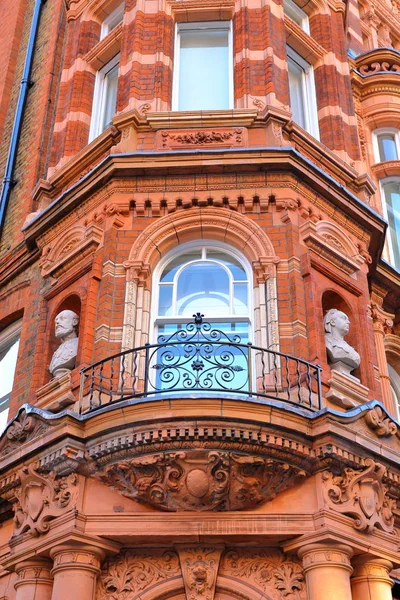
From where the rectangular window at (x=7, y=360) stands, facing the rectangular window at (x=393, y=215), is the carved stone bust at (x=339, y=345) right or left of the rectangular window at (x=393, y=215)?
right

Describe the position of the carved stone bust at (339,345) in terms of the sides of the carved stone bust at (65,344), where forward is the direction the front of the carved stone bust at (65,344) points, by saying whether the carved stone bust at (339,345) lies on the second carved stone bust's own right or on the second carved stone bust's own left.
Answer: on the second carved stone bust's own left

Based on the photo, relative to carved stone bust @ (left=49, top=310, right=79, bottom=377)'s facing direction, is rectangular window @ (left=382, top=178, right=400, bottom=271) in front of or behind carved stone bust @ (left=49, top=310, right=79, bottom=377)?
behind

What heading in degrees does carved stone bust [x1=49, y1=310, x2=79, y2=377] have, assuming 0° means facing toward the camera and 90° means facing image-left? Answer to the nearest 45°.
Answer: approximately 45°
